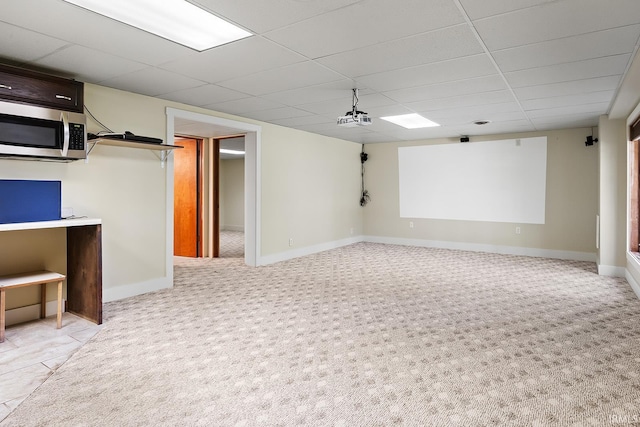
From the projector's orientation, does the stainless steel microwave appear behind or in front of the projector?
behind

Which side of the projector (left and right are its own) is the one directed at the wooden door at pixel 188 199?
left

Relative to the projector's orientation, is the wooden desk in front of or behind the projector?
behind

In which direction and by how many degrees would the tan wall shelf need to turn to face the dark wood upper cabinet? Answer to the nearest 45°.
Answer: approximately 90° to its right

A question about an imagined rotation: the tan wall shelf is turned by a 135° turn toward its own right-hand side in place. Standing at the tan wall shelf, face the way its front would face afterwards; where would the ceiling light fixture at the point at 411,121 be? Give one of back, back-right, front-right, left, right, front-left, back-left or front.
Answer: back

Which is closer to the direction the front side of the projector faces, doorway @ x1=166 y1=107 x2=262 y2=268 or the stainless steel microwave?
the doorway

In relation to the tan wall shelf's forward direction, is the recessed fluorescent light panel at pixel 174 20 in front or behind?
in front

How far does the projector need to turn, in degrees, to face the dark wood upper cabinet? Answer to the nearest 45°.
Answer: approximately 180°

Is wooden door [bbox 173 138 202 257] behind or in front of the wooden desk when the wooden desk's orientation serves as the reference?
behind

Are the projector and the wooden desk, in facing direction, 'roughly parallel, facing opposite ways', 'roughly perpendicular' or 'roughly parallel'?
roughly perpendicular
